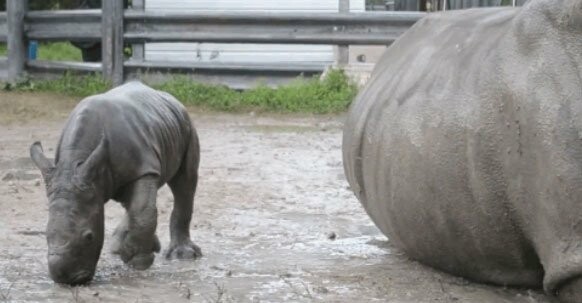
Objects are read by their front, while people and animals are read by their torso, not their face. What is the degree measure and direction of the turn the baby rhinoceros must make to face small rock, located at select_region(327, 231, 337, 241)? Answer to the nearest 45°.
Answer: approximately 180°

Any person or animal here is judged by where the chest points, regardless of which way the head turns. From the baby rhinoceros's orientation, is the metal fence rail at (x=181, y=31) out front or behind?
behind

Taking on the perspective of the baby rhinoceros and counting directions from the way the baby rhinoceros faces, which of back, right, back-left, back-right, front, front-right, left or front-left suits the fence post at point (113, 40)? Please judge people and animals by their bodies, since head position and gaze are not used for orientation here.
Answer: back-right

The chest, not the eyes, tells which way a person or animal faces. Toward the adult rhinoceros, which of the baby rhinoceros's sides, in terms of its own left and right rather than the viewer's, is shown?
left

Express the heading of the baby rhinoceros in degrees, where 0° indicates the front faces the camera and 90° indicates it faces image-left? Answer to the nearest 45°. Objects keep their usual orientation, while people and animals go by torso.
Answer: approximately 45°
